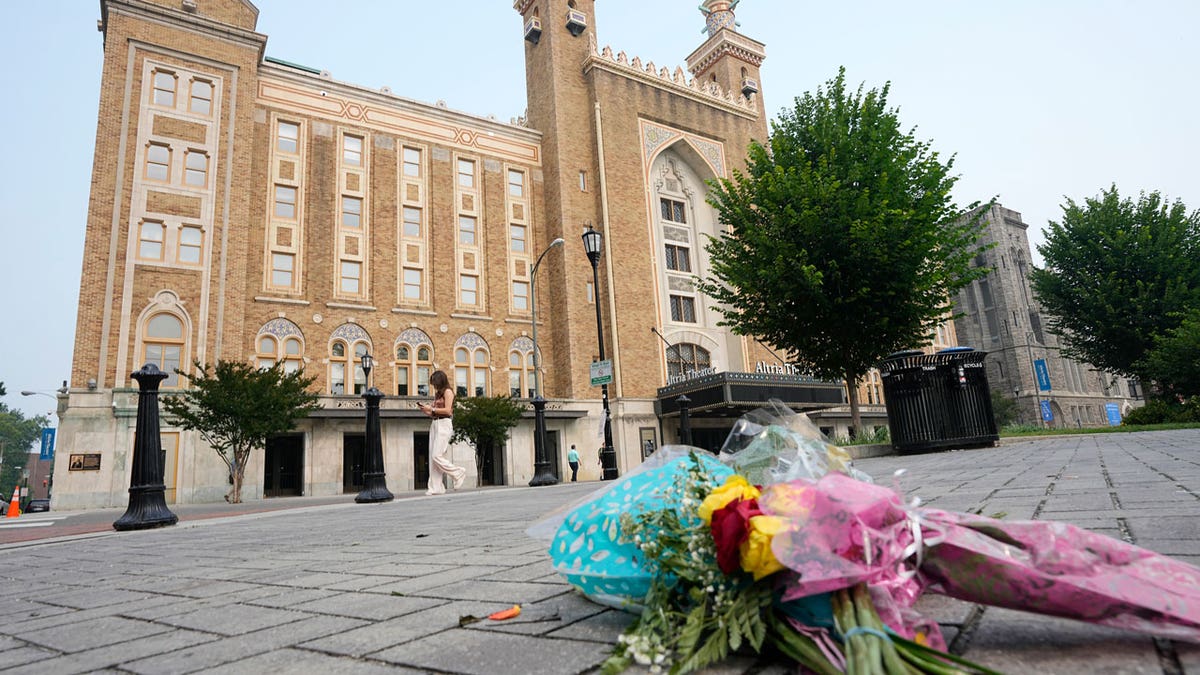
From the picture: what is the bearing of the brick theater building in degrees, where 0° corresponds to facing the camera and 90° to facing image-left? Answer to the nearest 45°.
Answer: approximately 315°

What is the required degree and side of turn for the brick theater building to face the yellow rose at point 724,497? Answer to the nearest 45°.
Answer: approximately 45° to its right

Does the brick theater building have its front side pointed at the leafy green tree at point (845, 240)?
yes

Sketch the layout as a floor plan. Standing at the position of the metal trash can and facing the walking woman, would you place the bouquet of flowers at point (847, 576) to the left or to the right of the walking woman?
left
